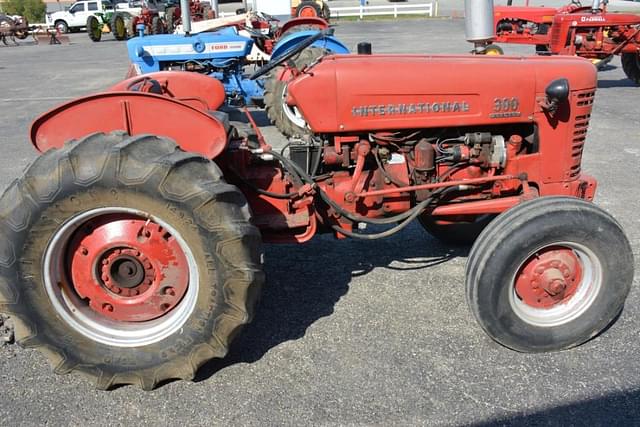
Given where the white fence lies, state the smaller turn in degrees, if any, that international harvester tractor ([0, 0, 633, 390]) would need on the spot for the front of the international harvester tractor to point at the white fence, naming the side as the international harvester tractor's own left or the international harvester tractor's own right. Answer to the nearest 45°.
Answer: approximately 90° to the international harvester tractor's own left

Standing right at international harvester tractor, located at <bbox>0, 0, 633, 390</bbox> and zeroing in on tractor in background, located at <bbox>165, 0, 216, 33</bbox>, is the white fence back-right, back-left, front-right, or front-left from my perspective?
front-right

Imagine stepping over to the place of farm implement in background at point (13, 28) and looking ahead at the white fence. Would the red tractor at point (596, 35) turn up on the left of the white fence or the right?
right

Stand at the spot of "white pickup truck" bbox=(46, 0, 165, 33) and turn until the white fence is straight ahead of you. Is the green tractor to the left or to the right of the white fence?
right

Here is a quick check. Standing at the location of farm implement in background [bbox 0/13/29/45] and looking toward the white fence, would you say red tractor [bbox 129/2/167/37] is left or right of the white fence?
right

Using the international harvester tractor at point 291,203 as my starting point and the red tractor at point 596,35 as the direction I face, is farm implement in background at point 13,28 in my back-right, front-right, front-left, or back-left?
front-left

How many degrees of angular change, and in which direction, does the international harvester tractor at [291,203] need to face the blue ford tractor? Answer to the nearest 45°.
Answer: approximately 90° to its left

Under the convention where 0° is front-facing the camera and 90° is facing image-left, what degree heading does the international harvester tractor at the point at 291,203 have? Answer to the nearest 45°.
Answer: approximately 270°

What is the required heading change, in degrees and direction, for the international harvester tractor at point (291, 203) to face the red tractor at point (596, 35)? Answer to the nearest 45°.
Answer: approximately 45° to its left

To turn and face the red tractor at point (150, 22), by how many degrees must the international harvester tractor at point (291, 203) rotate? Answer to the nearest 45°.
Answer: approximately 90° to its left
